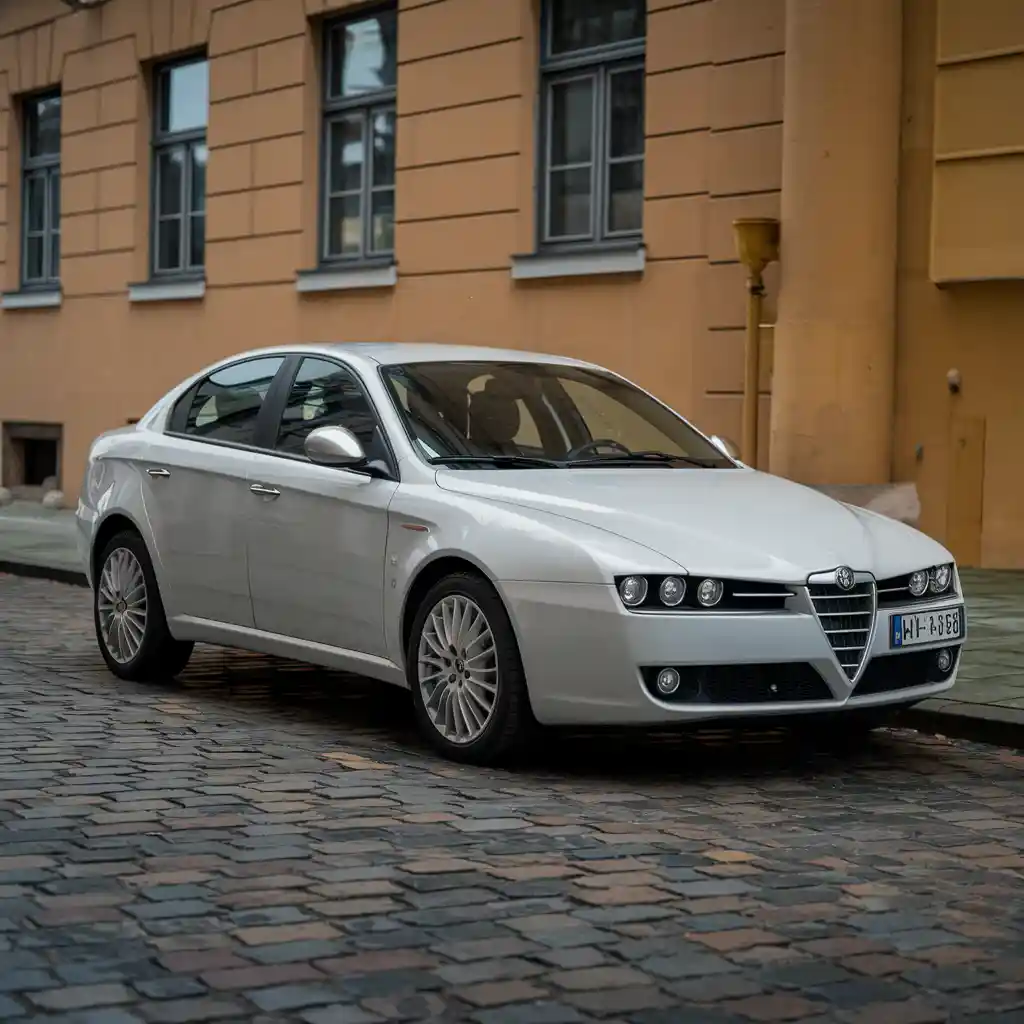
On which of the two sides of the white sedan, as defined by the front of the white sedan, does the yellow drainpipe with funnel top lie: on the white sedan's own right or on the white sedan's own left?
on the white sedan's own left

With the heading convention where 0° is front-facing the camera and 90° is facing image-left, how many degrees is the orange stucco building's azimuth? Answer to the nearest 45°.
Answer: approximately 45°

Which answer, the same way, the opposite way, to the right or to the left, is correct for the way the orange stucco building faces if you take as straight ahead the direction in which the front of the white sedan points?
to the right

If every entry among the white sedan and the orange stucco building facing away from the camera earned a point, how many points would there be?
0

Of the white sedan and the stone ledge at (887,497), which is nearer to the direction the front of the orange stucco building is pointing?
the white sedan
